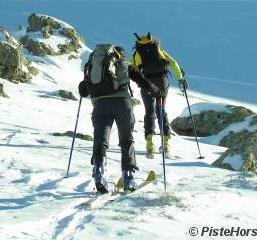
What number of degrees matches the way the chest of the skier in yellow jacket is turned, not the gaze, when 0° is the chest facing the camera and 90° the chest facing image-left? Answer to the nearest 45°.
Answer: approximately 180°

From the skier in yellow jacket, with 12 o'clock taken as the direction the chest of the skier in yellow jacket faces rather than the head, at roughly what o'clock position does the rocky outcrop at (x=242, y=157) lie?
The rocky outcrop is roughly at 2 o'clock from the skier in yellow jacket.

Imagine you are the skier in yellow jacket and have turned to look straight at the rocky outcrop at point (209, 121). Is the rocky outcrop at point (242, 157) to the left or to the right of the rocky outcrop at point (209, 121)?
right

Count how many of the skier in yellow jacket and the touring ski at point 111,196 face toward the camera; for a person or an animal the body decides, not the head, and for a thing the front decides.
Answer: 0

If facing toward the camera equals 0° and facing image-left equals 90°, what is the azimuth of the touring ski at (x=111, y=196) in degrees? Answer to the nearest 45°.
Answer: approximately 225°
